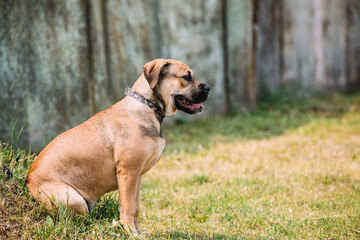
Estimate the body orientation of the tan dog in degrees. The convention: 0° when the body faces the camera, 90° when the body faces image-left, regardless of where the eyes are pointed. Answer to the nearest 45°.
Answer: approximately 270°
